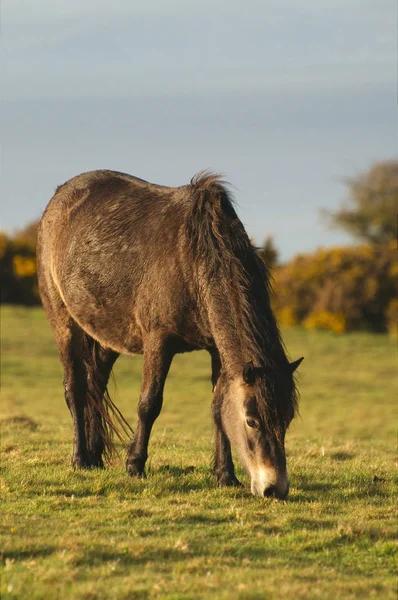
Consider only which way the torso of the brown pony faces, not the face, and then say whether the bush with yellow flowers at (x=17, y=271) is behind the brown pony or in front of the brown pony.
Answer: behind

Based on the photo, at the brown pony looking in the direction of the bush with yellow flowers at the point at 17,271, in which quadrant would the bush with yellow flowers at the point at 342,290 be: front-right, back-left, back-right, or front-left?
front-right

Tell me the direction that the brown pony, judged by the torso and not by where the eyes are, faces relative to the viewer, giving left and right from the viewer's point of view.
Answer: facing the viewer and to the right of the viewer

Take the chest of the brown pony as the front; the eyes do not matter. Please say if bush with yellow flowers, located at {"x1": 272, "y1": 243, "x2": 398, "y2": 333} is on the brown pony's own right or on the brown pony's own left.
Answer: on the brown pony's own left
